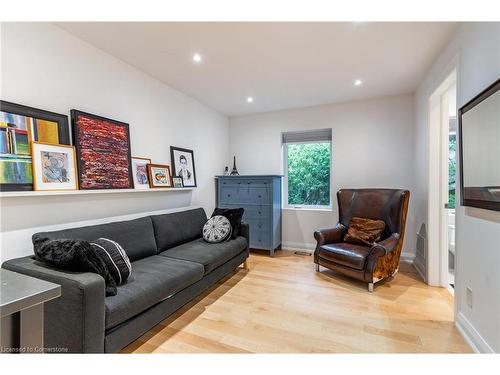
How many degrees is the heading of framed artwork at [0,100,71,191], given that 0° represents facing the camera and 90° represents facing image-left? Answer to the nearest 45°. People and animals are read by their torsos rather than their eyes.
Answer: approximately 315°

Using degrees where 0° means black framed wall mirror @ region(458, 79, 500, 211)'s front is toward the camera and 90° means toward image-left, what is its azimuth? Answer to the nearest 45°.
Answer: approximately 90°

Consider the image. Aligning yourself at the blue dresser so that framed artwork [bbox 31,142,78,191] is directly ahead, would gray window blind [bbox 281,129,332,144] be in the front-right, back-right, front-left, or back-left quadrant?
back-left

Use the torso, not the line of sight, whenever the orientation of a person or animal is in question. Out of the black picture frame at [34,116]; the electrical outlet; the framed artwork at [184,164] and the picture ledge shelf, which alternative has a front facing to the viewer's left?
the electrical outlet

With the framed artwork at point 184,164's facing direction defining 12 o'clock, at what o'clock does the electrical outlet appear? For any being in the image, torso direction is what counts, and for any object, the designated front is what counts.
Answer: The electrical outlet is roughly at 12 o'clock from the framed artwork.

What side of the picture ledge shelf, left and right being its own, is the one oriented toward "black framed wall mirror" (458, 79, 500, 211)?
front

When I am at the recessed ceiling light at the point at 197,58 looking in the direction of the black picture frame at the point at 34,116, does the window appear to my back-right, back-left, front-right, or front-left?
back-right

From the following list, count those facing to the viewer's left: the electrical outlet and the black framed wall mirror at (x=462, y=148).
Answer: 2

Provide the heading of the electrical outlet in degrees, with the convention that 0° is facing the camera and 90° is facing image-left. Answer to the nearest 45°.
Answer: approximately 90°

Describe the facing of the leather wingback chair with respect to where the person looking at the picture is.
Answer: facing the viewer and to the left of the viewer

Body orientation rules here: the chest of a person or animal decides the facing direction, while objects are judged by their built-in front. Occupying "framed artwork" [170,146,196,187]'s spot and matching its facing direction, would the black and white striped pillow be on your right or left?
on your right

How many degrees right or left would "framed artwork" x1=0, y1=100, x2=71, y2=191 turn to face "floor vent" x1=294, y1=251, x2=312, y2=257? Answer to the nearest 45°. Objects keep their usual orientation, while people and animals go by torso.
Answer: approximately 45° to its left

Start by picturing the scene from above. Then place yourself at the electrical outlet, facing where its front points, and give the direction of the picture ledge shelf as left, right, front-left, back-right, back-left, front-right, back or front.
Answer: front-left

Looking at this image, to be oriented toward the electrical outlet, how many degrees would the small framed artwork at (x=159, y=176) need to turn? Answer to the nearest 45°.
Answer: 0° — it already faces it
